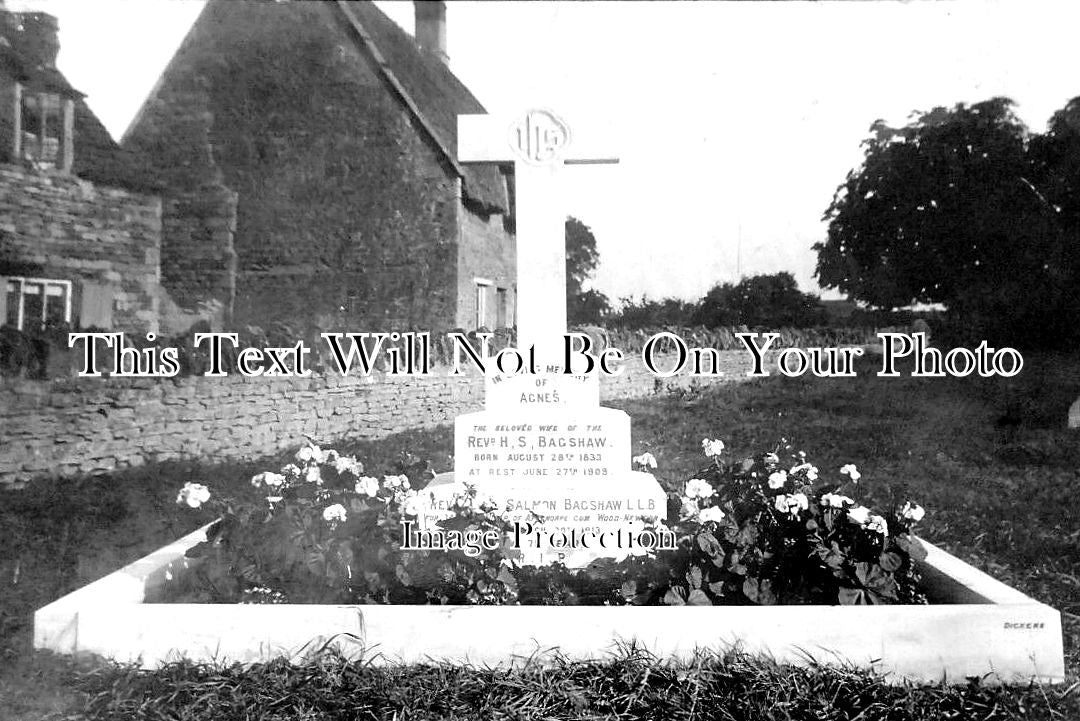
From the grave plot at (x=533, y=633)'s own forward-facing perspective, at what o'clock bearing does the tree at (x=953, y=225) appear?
The tree is roughly at 8 o'clock from the grave plot.

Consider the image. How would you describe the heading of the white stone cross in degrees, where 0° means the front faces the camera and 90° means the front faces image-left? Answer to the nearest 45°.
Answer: approximately 0°

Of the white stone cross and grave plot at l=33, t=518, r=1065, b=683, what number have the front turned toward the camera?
2

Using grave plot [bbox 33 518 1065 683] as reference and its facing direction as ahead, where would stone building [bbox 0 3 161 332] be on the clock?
The stone building is roughly at 4 o'clock from the grave plot.

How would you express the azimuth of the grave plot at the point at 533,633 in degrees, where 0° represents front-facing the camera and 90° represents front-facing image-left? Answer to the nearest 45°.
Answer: approximately 0°
